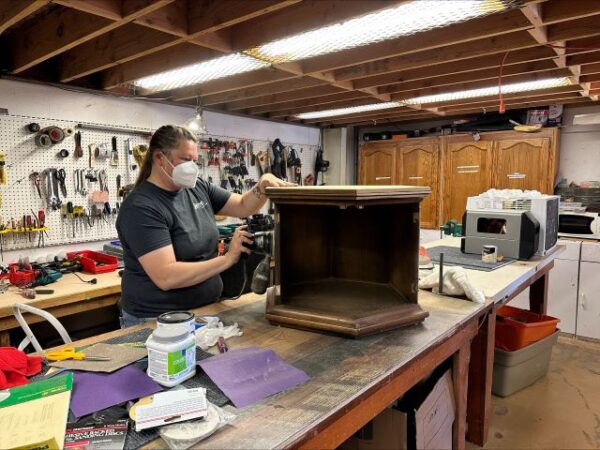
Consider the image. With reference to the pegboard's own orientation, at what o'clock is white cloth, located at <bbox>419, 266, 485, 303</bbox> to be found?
The white cloth is roughly at 12 o'clock from the pegboard.

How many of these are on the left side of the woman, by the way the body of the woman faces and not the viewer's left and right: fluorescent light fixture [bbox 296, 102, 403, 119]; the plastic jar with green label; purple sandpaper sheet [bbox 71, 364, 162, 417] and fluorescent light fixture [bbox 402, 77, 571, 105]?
2

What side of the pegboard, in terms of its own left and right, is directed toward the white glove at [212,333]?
front

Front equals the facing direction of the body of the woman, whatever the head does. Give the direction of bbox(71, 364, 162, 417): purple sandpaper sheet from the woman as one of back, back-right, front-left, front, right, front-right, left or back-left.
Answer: front-right

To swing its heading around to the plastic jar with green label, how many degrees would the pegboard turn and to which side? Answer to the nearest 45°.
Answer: approximately 45° to its right

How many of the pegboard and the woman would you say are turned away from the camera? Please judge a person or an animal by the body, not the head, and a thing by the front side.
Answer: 0

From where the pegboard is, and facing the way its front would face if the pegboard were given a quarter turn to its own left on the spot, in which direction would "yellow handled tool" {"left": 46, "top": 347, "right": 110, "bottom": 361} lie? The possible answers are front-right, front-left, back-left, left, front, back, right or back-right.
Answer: back-right

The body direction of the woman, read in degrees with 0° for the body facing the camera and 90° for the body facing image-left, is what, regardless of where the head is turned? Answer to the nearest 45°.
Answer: approximately 315°

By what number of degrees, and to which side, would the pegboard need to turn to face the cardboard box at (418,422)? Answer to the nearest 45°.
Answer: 0° — it already faces it

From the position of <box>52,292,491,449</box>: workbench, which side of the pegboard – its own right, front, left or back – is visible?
front

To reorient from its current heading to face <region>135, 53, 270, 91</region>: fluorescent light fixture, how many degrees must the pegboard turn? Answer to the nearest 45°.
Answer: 0° — it already faces it

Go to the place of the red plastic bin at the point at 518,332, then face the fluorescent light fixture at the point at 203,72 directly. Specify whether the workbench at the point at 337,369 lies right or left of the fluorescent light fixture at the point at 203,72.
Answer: left

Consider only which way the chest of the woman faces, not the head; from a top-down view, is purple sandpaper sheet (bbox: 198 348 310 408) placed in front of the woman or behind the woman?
in front

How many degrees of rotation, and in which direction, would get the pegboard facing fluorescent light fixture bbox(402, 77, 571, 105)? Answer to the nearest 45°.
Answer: approximately 45° to its left

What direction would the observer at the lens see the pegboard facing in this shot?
facing the viewer and to the right of the viewer

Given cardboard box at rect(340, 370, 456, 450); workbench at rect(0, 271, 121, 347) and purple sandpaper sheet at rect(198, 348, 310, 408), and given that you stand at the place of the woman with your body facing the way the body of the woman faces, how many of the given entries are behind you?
1
